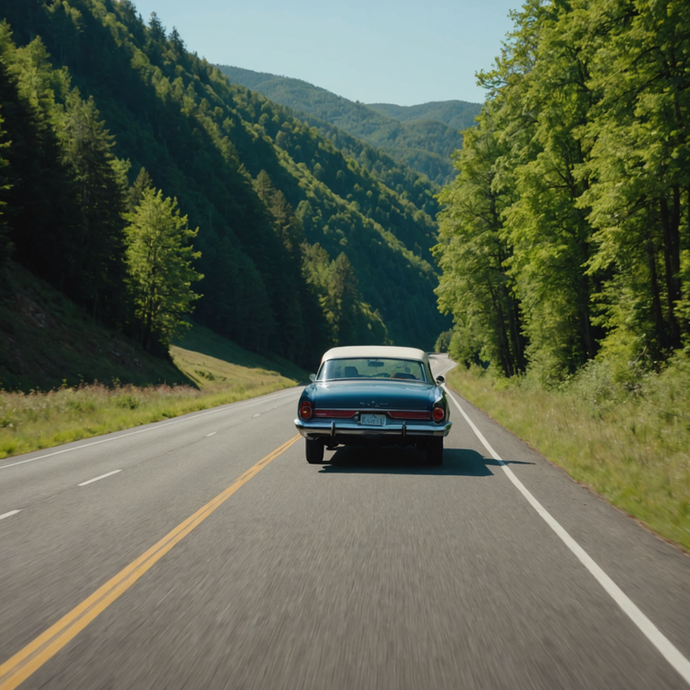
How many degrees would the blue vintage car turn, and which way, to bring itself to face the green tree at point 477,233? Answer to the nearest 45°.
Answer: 0° — it already faces it

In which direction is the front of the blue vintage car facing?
away from the camera

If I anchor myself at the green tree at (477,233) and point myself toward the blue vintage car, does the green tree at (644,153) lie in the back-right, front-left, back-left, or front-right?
front-left

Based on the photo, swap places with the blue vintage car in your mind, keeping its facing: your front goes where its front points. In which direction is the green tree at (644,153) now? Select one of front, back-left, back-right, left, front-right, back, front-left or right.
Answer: front-right

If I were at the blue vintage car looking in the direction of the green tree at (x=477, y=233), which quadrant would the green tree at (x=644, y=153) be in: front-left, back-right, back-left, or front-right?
front-right
